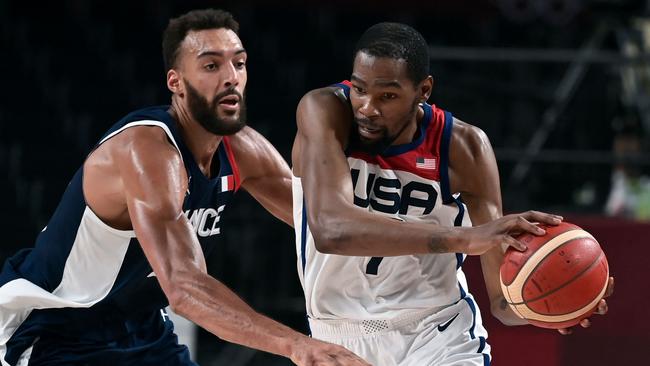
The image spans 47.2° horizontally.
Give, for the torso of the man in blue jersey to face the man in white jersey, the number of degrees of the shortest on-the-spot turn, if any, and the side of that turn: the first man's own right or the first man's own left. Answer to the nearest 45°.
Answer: approximately 45° to the first man's own left

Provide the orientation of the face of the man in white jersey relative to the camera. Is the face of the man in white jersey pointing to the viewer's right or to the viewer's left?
to the viewer's left

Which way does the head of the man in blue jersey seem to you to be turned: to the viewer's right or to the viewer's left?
to the viewer's right

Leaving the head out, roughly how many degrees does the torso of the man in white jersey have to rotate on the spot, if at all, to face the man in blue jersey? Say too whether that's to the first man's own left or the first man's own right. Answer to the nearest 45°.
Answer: approximately 90° to the first man's own right

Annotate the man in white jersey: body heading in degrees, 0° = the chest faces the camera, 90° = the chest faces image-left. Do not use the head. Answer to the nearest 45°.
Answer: approximately 0°

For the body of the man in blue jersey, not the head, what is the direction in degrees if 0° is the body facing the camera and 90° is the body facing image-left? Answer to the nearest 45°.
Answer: approximately 315°
